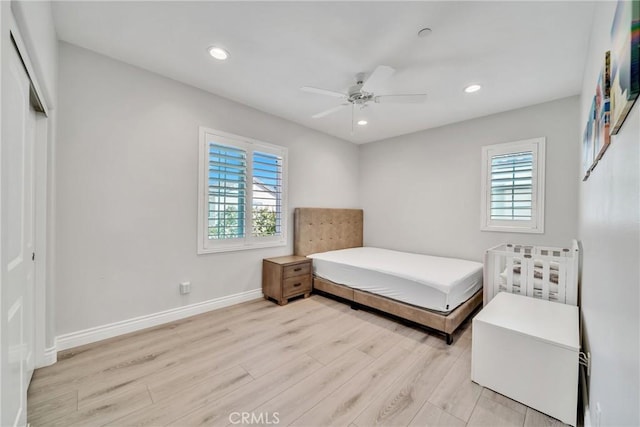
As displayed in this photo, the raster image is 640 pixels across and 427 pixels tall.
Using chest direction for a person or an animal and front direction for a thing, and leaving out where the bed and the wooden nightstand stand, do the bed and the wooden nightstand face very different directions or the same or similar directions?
same or similar directions

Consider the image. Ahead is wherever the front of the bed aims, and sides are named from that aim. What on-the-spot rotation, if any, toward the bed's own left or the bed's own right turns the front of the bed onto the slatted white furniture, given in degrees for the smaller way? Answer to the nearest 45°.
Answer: approximately 45° to the bed's own left

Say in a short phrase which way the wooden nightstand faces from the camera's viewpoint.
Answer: facing the viewer and to the right of the viewer

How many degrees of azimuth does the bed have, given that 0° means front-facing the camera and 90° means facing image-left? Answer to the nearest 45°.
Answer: approximately 315°

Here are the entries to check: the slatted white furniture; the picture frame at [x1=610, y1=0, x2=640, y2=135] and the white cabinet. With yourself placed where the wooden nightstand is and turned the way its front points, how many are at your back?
0

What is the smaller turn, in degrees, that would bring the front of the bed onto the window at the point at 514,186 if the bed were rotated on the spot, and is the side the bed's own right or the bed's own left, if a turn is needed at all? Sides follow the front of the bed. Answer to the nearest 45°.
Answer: approximately 90° to the bed's own left

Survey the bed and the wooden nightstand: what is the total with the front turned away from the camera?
0

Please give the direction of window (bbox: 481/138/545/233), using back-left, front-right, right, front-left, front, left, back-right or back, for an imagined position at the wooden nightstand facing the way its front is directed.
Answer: front-left

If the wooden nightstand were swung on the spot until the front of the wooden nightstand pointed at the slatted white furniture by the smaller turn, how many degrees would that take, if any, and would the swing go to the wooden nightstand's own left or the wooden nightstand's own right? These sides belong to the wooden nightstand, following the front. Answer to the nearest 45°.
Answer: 0° — it already faces it

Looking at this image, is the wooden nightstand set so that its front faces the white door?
no

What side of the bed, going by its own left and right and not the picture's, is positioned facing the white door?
right
